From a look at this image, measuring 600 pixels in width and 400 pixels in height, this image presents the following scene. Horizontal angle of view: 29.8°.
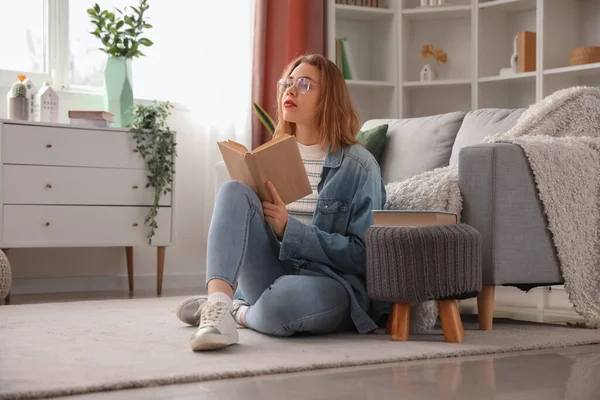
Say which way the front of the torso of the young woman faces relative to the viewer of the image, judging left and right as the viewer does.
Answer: facing the viewer and to the left of the viewer

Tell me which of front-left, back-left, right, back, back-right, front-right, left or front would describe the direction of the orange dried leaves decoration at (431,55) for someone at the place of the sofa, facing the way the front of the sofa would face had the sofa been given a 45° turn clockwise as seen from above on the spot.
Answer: right

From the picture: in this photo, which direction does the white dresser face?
toward the camera

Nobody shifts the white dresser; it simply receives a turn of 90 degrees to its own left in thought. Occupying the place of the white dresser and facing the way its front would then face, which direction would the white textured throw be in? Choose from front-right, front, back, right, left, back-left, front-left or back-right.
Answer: front-right

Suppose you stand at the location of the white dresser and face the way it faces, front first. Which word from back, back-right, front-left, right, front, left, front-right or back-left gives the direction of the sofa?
front-left

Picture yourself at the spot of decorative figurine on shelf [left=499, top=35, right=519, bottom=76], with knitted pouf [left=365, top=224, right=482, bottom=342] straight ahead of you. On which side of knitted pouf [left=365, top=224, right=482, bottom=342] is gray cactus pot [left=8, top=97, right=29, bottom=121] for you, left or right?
right

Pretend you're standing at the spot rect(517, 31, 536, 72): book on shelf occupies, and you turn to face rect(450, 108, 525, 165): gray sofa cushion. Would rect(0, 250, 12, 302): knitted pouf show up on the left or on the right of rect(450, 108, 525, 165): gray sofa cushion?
right

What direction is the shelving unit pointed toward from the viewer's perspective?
toward the camera

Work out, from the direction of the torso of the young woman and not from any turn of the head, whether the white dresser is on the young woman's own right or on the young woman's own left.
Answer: on the young woman's own right

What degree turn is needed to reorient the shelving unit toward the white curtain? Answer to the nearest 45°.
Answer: approximately 45° to its right

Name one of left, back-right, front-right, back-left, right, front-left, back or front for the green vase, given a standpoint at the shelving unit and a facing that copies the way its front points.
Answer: front-right

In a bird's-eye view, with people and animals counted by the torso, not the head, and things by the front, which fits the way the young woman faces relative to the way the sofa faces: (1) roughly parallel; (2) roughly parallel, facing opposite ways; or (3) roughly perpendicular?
roughly parallel

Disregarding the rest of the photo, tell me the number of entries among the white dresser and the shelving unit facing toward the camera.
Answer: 2

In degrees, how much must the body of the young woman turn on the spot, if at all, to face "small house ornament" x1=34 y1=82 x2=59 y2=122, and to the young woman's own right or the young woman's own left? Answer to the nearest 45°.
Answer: approximately 90° to the young woman's own right
